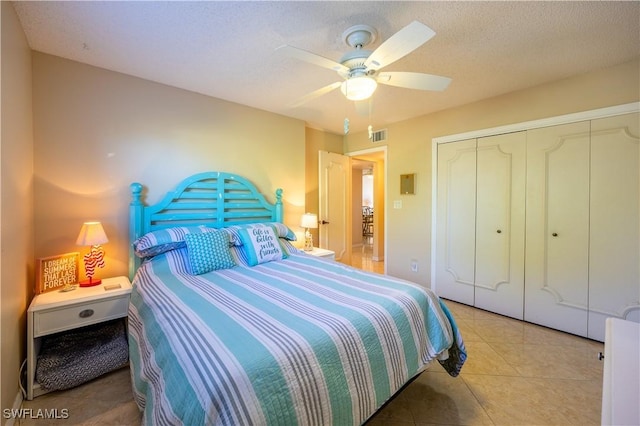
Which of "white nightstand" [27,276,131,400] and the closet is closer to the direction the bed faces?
the closet

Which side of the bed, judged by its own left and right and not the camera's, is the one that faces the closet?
left

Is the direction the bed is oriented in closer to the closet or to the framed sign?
the closet

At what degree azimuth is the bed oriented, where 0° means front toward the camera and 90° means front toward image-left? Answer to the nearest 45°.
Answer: approximately 315°

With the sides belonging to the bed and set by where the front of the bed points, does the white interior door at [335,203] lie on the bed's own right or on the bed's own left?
on the bed's own left

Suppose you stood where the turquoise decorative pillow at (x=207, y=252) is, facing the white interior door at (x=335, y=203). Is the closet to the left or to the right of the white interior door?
right

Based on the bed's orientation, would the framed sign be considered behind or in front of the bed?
behind
